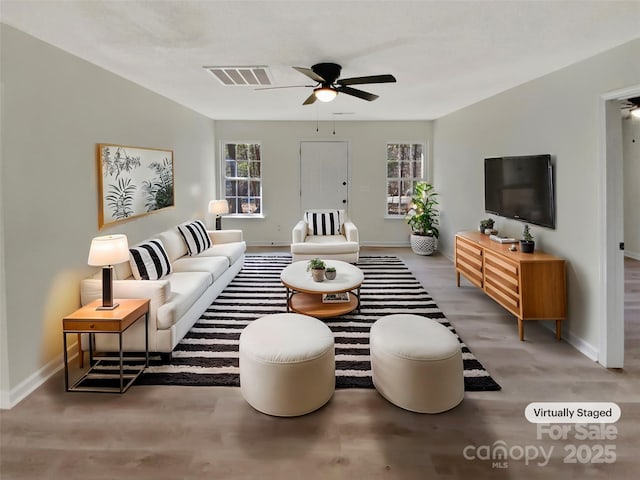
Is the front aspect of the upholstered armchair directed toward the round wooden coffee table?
yes

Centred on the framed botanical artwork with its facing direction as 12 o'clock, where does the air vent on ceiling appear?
The air vent on ceiling is roughly at 12 o'clock from the framed botanical artwork.

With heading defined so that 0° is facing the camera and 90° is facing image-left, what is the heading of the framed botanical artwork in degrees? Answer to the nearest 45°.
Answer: approximately 315°

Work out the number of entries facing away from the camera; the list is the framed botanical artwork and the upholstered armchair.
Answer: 0

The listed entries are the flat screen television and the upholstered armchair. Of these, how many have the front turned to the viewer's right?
0

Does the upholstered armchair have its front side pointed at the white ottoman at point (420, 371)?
yes

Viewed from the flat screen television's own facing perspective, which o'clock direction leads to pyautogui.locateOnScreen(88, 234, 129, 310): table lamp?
The table lamp is roughly at 12 o'clock from the flat screen television.

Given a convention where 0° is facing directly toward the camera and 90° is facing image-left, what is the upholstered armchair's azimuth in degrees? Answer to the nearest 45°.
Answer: approximately 0°

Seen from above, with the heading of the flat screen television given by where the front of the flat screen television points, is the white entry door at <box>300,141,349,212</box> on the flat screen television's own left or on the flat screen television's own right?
on the flat screen television's own right

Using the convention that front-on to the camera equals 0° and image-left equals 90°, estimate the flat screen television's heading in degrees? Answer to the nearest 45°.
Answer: approximately 45°
